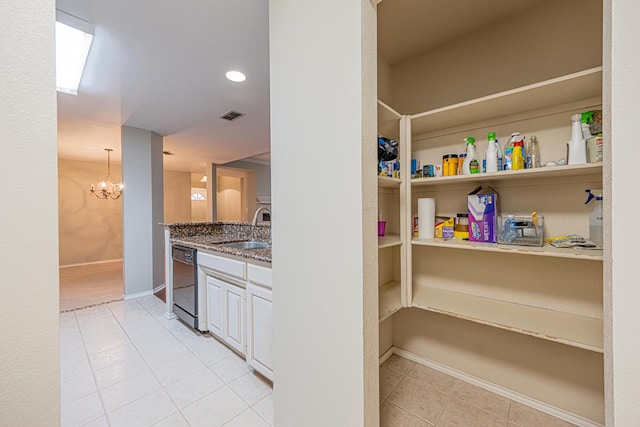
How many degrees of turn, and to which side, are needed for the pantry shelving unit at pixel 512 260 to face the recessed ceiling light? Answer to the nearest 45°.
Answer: approximately 45° to its right

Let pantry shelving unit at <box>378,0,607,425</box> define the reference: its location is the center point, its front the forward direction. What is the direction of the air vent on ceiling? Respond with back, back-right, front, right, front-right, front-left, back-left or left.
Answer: front-right

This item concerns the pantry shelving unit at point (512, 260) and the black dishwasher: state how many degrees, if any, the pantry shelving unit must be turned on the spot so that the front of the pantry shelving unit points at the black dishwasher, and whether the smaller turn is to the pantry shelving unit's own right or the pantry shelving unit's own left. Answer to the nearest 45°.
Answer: approximately 45° to the pantry shelving unit's own right

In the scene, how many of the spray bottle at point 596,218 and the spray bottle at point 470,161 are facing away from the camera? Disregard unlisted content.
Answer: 0

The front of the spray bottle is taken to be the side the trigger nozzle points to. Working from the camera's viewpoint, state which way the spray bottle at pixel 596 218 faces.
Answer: facing to the left of the viewer

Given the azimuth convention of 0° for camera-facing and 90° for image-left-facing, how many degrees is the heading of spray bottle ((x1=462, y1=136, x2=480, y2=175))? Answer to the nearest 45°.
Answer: approximately 45°

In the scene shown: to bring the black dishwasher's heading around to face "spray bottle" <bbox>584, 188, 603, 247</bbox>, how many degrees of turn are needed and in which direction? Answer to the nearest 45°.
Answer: approximately 90° to its left

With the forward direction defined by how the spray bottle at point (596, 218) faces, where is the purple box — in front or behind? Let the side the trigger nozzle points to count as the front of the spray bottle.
in front

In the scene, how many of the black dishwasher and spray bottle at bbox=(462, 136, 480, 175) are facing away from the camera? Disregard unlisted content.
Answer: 0
